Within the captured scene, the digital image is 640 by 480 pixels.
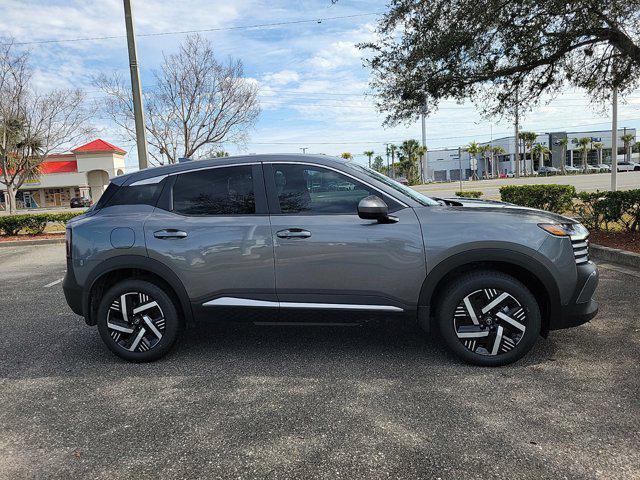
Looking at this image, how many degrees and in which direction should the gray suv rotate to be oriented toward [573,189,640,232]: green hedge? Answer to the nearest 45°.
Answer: approximately 45° to its left

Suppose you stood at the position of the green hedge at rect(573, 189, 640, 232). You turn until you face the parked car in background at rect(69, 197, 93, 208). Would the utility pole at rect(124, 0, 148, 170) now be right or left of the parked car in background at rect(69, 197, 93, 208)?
left

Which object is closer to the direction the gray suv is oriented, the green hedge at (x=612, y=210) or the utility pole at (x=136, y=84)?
the green hedge

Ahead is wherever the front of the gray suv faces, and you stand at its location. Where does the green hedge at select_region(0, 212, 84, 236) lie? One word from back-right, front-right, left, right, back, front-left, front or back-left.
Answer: back-left

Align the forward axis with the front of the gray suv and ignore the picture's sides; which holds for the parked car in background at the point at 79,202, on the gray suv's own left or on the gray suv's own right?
on the gray suv's own left

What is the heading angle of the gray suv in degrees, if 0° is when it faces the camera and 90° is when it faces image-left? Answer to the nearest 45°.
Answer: approximately 270°

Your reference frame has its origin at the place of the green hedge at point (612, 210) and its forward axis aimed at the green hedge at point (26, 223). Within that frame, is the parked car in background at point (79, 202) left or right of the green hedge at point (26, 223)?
right

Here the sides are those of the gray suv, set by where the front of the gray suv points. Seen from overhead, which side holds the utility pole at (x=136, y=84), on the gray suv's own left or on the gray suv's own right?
on the gray suv's own left

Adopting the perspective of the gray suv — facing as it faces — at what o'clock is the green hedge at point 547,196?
The green hedge is roughly at 10 o'clock from the gray suv.
